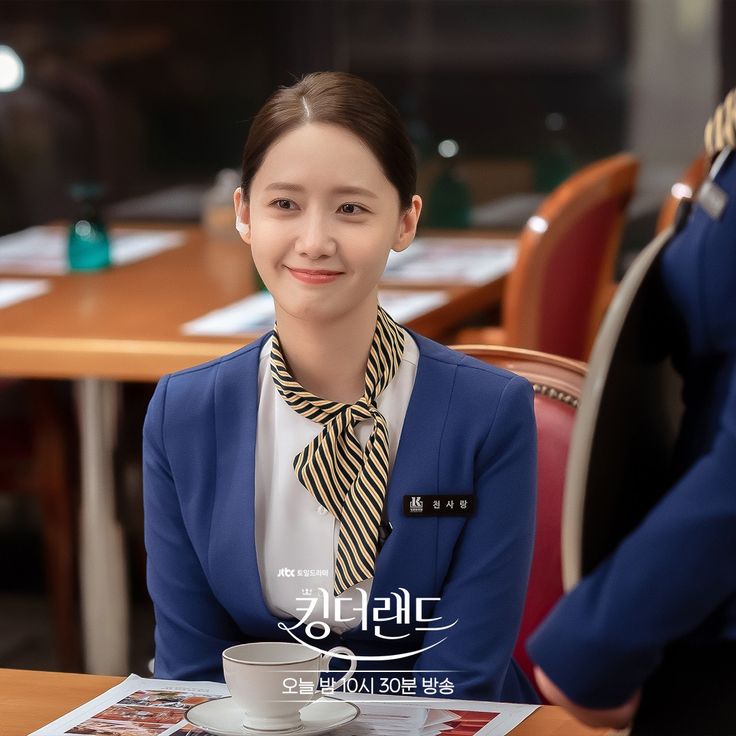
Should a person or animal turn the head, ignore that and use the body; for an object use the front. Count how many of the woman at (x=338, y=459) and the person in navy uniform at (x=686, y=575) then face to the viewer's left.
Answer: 1

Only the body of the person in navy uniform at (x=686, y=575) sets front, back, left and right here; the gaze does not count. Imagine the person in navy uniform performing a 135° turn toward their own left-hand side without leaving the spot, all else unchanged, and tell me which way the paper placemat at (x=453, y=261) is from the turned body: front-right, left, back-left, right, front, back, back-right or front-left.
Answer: back-left

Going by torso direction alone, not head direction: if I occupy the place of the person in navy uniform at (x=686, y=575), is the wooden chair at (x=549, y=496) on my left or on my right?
on my right

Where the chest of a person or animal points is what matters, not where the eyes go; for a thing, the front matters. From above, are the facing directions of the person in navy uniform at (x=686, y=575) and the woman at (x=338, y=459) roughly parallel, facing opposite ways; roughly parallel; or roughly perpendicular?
roughly perpendicular

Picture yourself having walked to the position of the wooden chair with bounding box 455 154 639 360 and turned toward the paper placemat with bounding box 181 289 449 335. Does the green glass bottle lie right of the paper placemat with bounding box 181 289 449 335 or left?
right

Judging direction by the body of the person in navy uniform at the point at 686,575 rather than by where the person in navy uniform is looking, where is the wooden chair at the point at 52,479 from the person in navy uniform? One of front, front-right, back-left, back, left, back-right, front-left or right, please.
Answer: front-right

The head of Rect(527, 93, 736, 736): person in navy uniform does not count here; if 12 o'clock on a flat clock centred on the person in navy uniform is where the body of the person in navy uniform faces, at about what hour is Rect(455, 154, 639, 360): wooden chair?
The wooden chair is roughly at 3 o'clock from the person in navy uniform.

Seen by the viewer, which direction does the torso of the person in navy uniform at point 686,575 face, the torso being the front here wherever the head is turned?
to the viewer's left

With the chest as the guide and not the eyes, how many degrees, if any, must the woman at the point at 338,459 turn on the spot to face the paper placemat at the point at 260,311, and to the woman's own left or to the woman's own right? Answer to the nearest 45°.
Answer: approximately 180°

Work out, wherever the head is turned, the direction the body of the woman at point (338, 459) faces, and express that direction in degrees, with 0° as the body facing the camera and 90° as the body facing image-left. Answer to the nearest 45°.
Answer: approximately 0°
